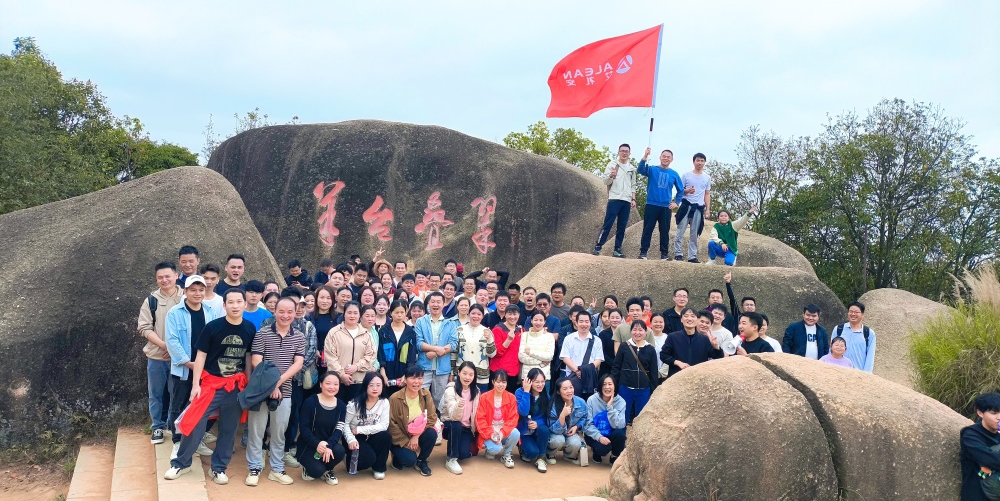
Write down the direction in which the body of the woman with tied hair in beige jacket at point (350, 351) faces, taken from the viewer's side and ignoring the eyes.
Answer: toward the camera

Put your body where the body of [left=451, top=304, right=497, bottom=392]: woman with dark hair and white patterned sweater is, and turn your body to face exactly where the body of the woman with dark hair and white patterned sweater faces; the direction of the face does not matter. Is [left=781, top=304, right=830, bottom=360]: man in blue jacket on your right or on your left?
on your left

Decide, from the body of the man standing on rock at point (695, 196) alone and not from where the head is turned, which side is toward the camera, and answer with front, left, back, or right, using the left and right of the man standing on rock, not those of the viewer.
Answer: front

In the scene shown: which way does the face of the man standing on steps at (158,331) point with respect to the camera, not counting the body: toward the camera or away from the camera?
toward the camera

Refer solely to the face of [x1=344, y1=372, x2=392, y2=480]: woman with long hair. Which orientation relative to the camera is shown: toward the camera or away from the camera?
toward the camera

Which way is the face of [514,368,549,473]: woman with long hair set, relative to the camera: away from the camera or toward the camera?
toward the camera

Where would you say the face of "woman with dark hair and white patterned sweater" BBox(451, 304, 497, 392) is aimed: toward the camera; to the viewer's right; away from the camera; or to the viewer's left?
toward the camera

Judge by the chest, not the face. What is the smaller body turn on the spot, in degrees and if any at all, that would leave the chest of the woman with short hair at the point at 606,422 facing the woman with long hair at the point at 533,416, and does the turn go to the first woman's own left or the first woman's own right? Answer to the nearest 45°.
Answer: approximately 90° to the first woman's own right

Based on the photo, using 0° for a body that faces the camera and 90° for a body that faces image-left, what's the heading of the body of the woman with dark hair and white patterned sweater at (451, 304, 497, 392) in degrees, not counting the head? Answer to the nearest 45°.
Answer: approximately 0°

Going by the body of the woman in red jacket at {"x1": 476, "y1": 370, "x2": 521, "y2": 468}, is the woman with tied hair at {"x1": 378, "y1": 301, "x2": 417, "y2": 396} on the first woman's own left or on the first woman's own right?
on the first woman's own right

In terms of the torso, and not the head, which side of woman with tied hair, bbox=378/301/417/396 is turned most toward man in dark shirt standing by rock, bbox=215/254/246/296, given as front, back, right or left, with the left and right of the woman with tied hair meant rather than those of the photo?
right

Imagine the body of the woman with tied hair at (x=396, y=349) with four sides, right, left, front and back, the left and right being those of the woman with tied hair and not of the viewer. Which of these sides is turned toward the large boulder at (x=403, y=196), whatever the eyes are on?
back

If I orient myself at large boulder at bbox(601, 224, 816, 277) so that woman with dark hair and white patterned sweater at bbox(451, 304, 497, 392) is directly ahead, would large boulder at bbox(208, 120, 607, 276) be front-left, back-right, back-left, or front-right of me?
front-right

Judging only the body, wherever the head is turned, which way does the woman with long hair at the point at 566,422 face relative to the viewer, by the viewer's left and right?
facing the viewer

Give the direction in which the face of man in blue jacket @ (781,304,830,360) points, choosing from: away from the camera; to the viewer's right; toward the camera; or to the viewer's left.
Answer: toward the camera

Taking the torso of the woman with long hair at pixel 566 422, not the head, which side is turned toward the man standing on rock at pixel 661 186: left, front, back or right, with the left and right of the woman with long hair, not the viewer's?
back

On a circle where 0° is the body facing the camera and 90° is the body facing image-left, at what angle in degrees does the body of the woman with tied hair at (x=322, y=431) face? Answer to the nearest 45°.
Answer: approximately 0°
